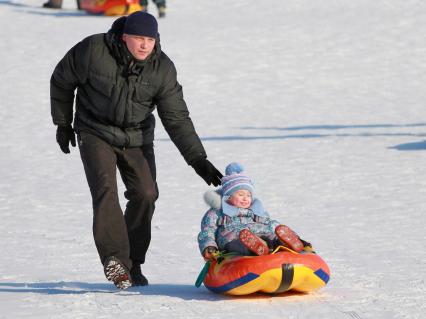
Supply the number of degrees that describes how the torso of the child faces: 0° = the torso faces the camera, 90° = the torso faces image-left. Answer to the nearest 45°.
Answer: approximately 315°

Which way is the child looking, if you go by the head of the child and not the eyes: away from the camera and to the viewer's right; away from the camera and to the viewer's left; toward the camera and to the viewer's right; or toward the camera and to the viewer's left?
toward the camera and to the viewer's right

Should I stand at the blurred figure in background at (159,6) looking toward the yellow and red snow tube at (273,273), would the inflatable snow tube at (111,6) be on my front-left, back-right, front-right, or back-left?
back-right

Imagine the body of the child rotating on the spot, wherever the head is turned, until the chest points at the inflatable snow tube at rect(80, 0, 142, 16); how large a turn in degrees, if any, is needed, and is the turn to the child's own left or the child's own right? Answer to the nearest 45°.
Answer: approximately 135° to the child's own left

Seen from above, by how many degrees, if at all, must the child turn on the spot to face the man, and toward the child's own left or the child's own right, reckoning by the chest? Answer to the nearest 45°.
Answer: approximately 135° to the child's own right

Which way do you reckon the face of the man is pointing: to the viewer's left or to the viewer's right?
to the viewer's right

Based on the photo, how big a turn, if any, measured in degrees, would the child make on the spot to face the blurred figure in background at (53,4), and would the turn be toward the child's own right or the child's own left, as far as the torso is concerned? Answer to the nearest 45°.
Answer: approximately 135° to the child's own left
